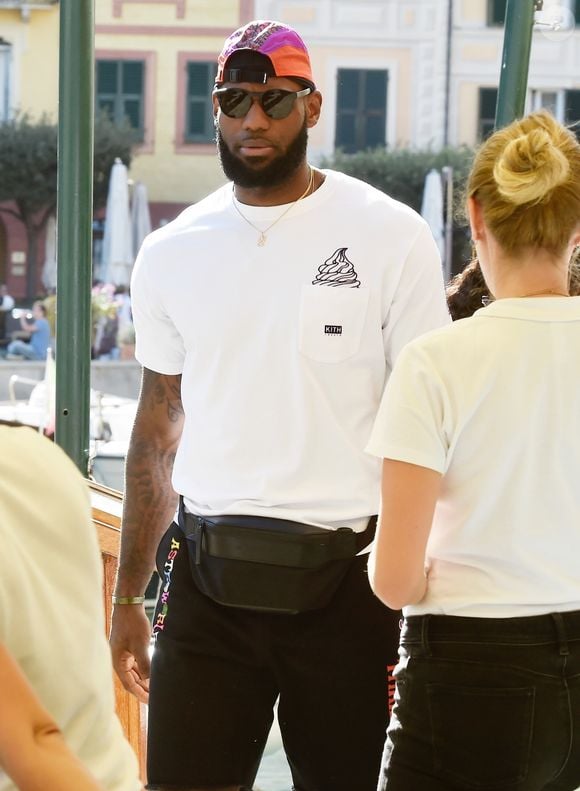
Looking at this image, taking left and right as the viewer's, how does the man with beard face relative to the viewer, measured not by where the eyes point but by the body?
facing the viewer

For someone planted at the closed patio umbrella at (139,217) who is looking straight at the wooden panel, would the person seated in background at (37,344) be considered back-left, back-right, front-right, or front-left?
front-right

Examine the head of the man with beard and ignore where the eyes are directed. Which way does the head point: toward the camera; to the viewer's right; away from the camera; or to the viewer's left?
toward the camera

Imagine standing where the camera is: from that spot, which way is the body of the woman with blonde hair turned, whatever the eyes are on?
away from the camera

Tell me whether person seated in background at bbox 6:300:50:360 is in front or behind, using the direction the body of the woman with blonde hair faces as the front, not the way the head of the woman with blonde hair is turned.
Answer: in front

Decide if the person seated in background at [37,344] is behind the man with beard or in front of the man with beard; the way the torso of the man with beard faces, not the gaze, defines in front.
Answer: behind

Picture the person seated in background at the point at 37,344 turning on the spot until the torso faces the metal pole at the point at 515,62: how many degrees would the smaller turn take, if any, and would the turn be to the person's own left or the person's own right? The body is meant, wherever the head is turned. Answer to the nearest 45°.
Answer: approximately 90° to the person's own left
